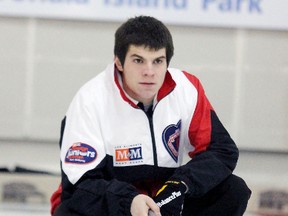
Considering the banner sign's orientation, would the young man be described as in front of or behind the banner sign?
in front

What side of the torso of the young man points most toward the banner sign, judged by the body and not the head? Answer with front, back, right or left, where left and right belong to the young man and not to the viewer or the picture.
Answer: back

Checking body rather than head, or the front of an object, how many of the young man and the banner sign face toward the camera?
2

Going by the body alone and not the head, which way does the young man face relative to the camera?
toward the camera
